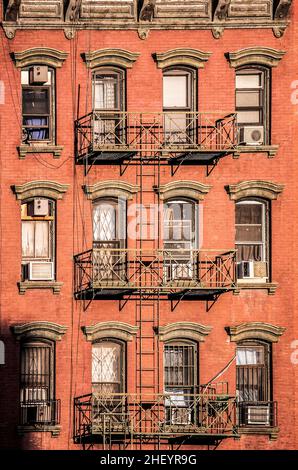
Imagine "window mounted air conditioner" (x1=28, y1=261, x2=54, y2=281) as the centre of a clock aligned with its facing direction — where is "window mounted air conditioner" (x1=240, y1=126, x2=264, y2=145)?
"window mounted air conditioner" (x1=240, y1=126, x2=264, y2=145) is roughly at 9 o'clock from "window mounted air conditioner" (x1=28, y1=261, x2=54, y2=281).

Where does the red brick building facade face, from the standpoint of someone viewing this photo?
facing the viewer

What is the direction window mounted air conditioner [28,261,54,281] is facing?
toward the camera
